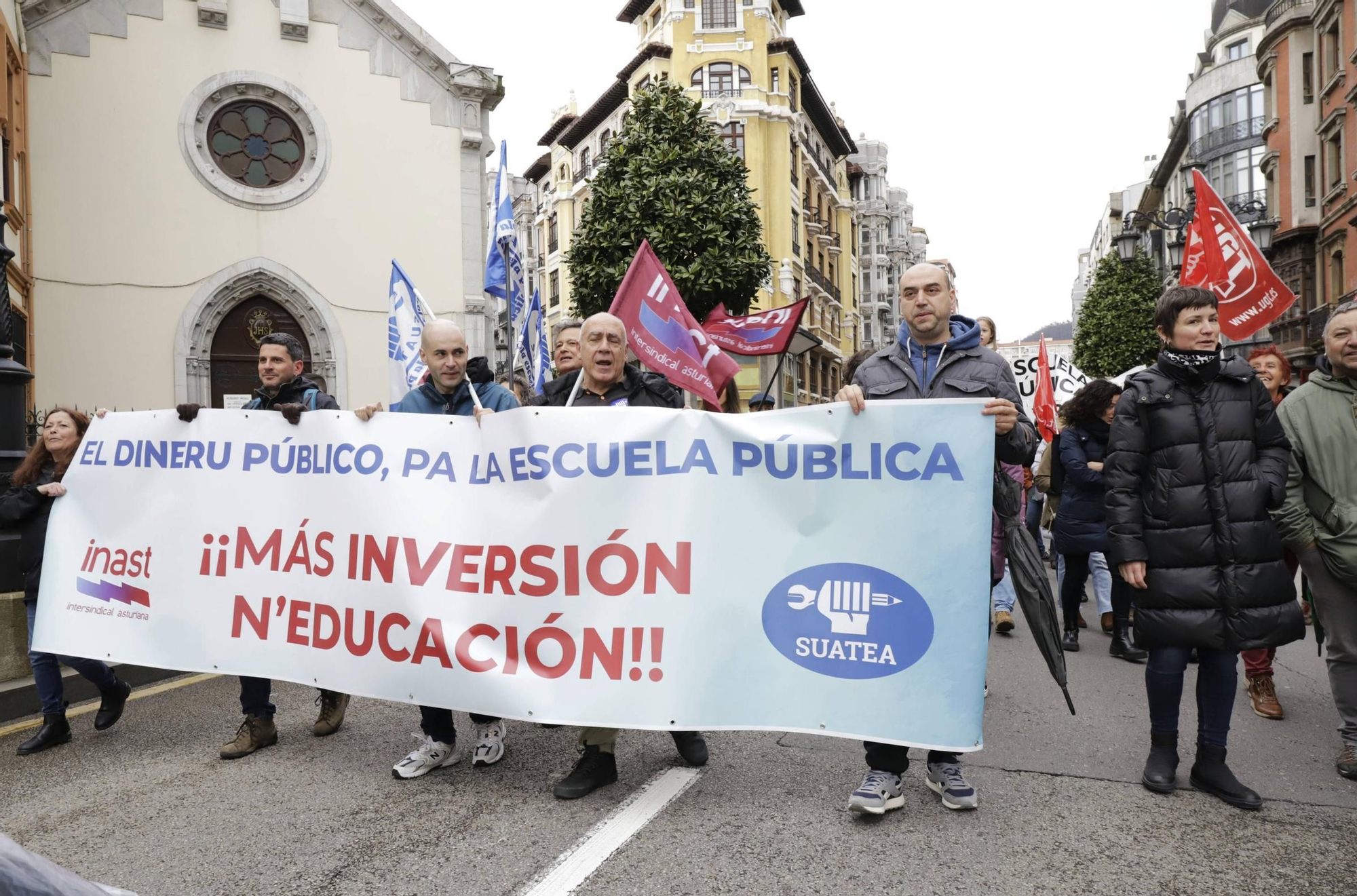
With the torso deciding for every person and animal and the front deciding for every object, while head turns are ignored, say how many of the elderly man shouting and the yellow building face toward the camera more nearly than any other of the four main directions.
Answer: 2

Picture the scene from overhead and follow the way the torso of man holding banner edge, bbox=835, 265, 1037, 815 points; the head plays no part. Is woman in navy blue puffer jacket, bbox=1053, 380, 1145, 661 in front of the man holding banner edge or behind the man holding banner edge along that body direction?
behind

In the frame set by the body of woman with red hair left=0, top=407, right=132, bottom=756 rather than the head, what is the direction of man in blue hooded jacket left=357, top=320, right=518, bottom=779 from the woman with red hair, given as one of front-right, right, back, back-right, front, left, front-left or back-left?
left

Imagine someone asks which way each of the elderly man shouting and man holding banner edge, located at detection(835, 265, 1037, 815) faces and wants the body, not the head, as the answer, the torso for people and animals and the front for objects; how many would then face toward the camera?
2

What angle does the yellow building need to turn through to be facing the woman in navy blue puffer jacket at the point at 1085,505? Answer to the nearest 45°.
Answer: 0° — it already faces them

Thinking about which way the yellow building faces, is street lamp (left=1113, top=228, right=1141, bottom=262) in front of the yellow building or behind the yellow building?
in front

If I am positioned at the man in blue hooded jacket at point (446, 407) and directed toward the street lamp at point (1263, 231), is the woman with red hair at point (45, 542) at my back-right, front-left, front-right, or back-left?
back-left

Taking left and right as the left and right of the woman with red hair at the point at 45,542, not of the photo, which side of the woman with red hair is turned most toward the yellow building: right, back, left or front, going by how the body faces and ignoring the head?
back

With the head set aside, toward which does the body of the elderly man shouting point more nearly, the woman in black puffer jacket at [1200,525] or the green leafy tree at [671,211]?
the woman in black puffer jacket
